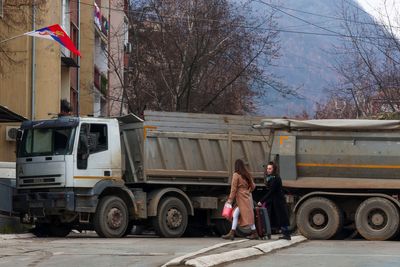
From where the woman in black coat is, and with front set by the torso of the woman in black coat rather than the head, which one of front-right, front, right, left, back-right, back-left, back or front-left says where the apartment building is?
front-right

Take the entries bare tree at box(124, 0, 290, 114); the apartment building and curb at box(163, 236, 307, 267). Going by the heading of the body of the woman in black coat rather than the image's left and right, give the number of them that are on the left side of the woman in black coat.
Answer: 1

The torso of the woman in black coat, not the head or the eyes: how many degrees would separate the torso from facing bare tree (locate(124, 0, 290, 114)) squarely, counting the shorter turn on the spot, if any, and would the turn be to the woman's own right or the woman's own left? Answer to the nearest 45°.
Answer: approximately 90° to the woman's own right

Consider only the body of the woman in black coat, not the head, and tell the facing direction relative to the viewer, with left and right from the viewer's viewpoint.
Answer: facing to the left of the viewer

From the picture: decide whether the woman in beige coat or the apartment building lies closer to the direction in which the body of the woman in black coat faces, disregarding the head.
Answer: the woman in beige coat

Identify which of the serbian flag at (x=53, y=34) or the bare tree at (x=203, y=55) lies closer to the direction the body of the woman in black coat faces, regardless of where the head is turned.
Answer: the serbian flag

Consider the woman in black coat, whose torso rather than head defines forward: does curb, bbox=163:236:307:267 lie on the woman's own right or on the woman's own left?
on the woman's own left
